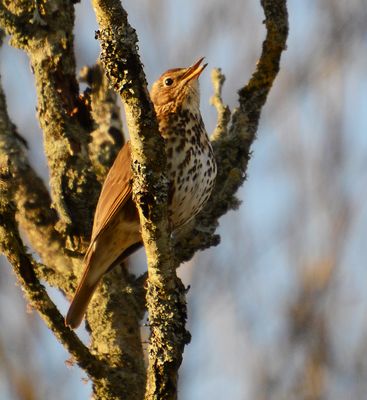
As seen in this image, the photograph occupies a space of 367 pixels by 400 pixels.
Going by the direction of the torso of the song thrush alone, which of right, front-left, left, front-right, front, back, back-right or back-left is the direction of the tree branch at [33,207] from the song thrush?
back

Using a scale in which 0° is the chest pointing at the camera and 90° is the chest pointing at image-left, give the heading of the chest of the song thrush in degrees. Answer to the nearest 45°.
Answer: approximately 270°

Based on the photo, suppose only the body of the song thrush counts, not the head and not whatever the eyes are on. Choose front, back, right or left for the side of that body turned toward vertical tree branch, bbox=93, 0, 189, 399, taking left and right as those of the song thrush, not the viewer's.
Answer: right
